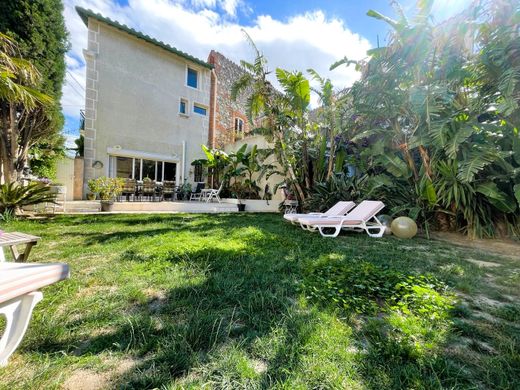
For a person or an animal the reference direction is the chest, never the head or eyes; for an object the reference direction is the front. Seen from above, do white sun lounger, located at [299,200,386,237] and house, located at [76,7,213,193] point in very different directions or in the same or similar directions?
very different directions

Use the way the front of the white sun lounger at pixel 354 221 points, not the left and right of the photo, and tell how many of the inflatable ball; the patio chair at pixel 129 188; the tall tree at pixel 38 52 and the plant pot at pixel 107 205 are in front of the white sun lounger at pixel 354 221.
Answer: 3

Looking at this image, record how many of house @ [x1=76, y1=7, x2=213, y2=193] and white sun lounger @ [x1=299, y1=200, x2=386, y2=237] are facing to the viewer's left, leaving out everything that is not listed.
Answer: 1

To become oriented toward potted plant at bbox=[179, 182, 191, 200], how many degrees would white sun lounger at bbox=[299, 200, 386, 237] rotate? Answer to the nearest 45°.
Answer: approximately 45° to its right

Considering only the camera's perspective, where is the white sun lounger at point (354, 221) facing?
facing to the left of the viewer

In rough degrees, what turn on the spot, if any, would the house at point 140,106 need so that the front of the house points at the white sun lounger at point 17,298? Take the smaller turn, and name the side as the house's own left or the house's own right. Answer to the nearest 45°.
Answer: approximately 45° to the house's own right

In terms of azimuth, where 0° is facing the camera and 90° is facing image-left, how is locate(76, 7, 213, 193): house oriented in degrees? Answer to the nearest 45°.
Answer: approximately 315°
